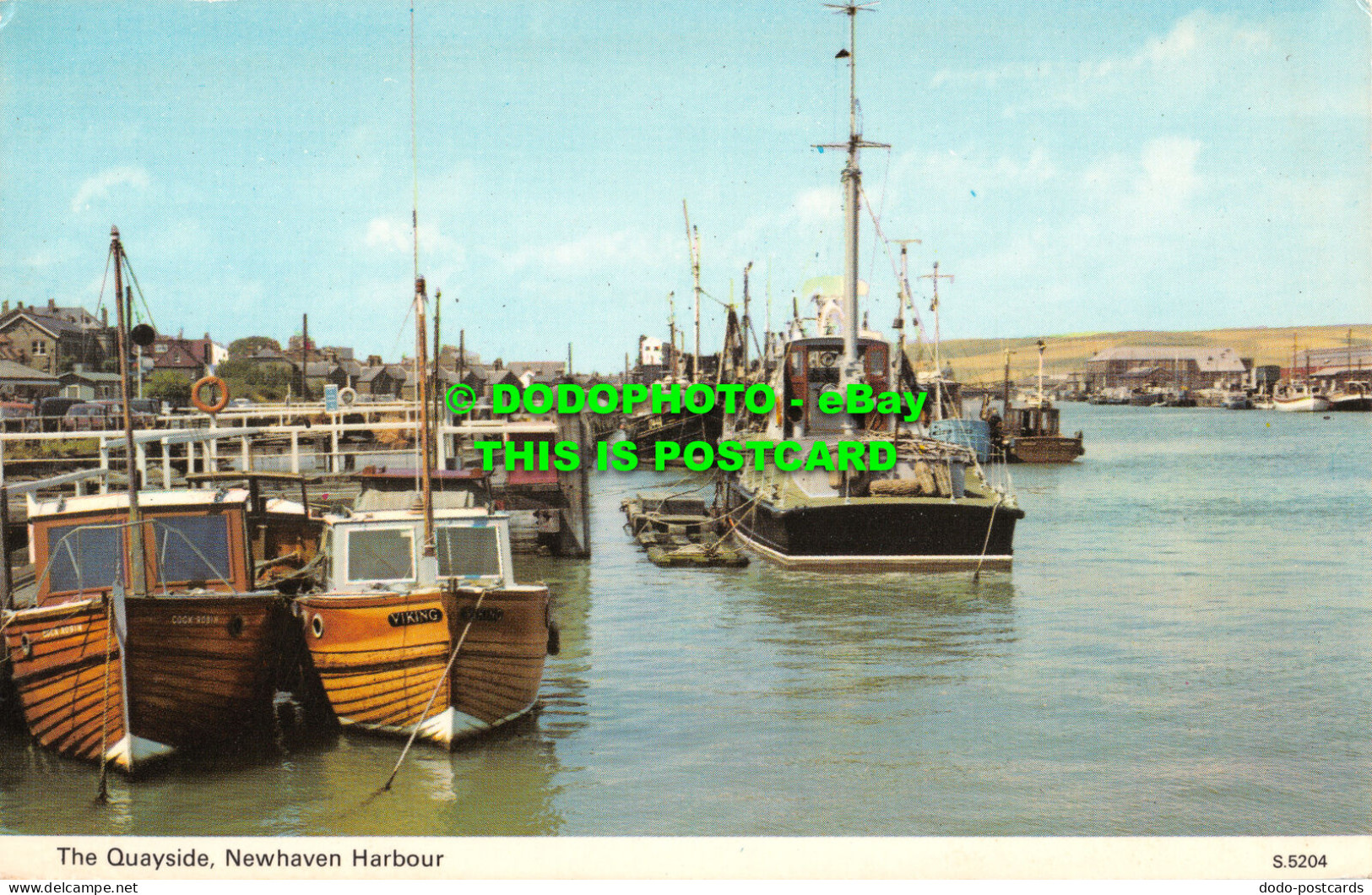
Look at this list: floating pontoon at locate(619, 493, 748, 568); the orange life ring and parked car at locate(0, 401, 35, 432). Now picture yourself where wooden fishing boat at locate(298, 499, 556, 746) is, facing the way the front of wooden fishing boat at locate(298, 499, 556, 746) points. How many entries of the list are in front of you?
0

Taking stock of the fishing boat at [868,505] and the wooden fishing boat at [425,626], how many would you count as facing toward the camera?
1

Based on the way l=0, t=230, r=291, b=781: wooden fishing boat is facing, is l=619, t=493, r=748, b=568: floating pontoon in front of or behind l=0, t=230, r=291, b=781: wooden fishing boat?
behind

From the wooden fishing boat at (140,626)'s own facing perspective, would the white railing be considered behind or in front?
behind

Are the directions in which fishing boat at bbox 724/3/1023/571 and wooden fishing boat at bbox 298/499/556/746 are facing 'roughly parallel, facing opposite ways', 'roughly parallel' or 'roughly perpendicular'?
roughly parallel, facing opposite ways

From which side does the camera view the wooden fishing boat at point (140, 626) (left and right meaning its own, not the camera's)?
front

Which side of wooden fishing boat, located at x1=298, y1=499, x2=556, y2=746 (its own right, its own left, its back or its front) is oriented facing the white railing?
back

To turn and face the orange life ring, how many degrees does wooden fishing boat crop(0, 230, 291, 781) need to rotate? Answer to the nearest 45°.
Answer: approximately 180°

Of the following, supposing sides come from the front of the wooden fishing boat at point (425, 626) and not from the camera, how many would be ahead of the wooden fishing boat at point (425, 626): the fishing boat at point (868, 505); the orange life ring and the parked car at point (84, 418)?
0

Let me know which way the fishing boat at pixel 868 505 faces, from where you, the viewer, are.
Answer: facing away from the viewer

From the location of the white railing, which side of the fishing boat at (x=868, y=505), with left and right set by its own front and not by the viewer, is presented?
left

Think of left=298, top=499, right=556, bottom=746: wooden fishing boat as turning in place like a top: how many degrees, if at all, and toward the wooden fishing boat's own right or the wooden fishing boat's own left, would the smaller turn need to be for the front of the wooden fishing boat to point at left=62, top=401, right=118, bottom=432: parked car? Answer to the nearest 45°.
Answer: approximately 180°

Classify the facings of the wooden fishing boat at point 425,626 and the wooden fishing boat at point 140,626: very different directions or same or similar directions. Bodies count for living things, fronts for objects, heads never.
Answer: same or similar directions

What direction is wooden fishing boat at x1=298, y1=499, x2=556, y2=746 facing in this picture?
toward the camera

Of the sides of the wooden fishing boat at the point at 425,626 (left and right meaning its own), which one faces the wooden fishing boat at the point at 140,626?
right
